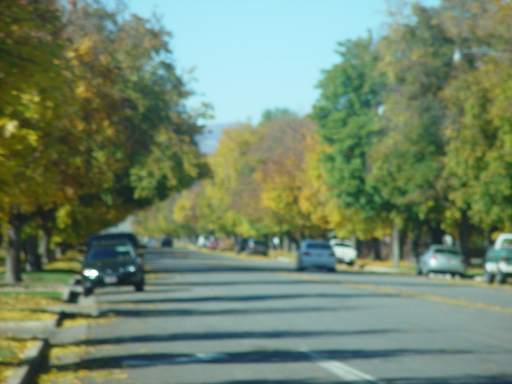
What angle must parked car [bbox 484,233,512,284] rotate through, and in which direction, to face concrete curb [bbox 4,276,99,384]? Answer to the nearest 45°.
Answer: approximately 135° to its left

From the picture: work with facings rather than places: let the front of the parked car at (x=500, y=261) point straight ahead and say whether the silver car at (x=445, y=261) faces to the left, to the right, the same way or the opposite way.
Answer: the same way

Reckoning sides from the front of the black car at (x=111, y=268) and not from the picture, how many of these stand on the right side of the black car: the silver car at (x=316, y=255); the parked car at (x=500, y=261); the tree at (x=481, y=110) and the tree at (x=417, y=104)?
0

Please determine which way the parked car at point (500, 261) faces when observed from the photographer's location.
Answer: facing away from the viewer and to the left of the viewer

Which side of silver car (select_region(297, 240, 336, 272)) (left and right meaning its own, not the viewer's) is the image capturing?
back

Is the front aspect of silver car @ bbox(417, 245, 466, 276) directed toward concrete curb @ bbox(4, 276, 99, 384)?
no

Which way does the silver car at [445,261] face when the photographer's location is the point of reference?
facing away from the viewer and to the left of the viewer

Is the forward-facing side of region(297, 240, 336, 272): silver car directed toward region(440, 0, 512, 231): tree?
no

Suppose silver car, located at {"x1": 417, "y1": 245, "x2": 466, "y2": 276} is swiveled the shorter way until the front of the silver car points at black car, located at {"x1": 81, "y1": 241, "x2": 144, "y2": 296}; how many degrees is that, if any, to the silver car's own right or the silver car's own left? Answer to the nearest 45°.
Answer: approximately 90° to the silver car's own left

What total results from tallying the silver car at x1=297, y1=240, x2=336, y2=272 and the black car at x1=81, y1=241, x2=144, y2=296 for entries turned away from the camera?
1

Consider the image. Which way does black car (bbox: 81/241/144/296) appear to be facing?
toward the camera

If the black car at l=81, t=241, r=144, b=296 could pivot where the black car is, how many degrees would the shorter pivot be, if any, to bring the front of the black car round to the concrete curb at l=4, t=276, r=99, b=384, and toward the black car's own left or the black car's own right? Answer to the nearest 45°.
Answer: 0° — it already faces it

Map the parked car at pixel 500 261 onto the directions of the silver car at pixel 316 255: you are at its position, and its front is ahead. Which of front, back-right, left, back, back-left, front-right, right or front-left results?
back-right

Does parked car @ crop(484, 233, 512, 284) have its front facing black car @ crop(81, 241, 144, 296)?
no

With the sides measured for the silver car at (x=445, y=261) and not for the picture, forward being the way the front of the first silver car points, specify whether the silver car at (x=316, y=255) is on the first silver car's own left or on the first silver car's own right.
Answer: on the first silver car's own left

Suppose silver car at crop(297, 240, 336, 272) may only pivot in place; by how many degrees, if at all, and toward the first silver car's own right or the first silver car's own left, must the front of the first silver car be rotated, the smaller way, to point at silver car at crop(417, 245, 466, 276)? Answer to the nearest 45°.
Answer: approximately 90° to the first silver car's own right

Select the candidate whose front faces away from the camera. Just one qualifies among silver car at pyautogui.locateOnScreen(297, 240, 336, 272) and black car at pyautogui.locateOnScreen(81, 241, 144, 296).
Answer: the silver car

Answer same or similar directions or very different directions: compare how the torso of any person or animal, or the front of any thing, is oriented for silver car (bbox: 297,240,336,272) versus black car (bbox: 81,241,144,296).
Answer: very different directions
